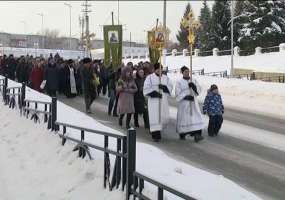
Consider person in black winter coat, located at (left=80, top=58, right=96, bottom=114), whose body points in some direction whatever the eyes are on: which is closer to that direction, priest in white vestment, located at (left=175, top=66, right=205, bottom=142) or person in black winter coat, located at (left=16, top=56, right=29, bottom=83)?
the priest in white vestment

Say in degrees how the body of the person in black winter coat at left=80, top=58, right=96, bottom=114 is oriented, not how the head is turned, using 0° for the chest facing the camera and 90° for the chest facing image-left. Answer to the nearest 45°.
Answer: approximately 315°

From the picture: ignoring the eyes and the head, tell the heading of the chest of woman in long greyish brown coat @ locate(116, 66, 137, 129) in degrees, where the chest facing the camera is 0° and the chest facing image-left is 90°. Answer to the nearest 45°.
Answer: approximately 315°

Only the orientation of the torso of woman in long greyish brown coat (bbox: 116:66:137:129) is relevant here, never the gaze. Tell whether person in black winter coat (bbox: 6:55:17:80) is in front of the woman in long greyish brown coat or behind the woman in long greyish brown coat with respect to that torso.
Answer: behind

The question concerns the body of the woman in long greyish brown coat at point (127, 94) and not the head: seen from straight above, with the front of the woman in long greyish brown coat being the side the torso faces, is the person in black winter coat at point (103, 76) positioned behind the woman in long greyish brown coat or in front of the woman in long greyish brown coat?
behind

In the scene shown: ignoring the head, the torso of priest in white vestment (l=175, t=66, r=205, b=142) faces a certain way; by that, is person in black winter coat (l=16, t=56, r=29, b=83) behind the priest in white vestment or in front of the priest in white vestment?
behind
